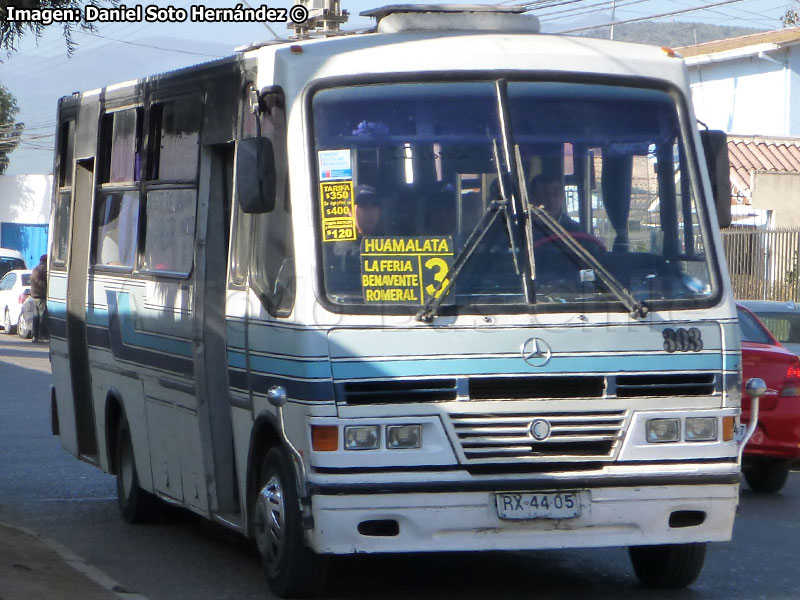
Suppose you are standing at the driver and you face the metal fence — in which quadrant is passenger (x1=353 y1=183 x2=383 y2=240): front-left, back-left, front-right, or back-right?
back-left

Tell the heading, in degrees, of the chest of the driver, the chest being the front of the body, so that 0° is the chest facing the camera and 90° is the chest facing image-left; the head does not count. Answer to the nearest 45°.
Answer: approximately 315°

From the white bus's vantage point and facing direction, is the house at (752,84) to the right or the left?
on its left

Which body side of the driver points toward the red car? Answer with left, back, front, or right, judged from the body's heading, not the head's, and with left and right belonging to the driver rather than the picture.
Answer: left

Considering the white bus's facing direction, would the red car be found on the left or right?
on its left

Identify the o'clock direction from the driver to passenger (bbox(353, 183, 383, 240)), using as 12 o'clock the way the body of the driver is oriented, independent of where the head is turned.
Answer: The passenger is roughly at 4 o'clock from the driver.
